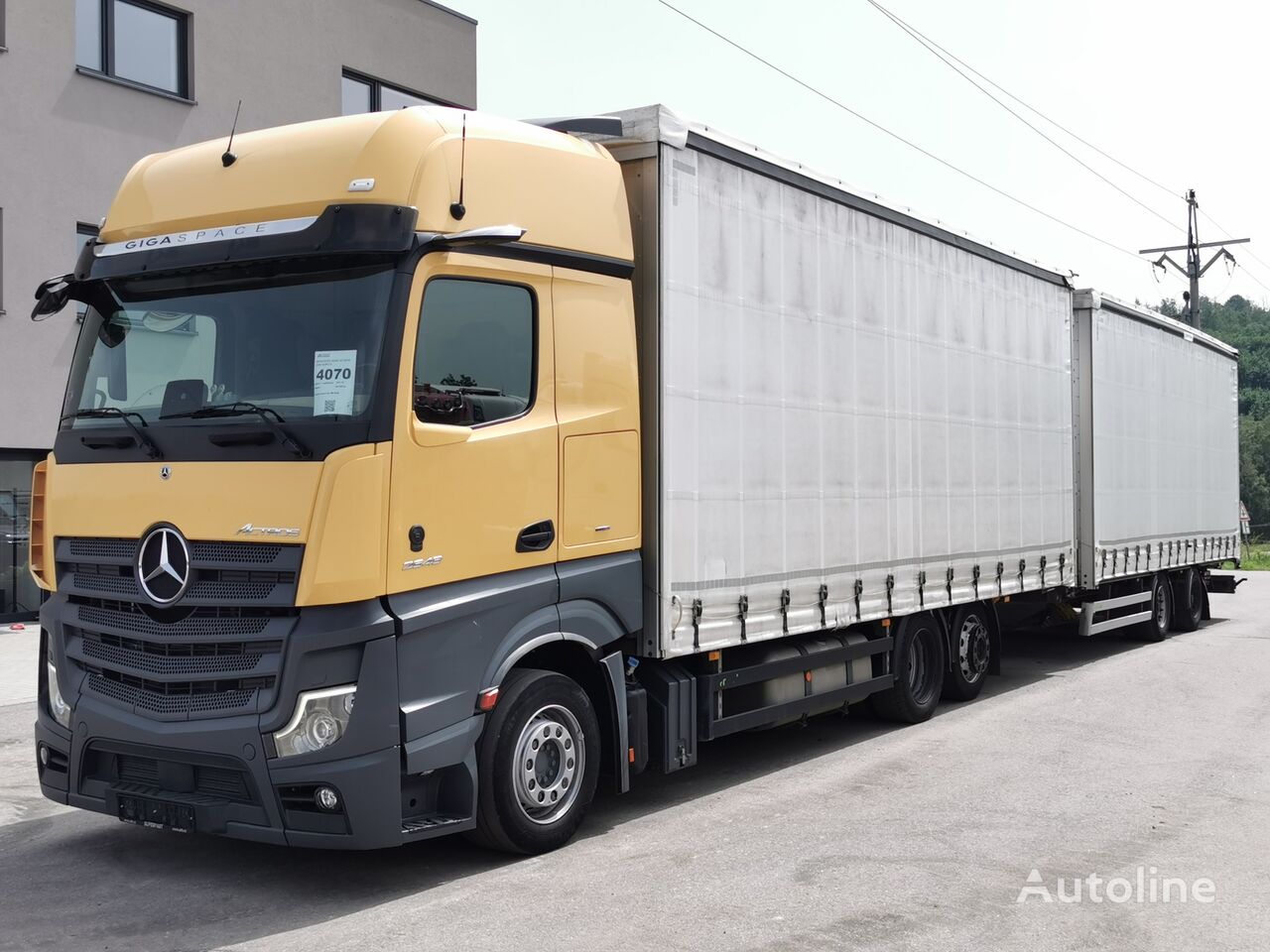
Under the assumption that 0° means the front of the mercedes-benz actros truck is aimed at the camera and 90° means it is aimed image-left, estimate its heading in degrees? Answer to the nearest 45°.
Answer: approximately 45°
